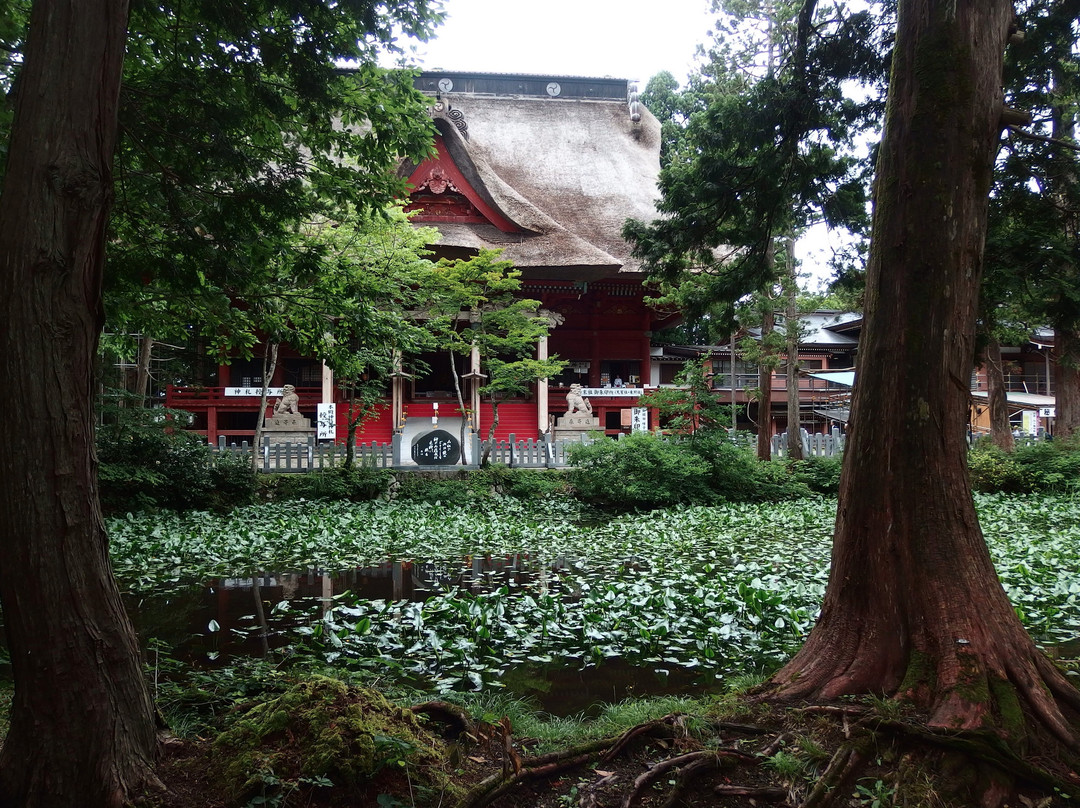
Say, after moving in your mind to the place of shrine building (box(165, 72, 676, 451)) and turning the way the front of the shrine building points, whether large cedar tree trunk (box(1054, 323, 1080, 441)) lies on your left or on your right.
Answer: on your left

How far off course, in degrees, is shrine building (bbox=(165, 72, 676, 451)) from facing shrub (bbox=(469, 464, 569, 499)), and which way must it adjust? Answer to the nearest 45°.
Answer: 0° — it already faces it

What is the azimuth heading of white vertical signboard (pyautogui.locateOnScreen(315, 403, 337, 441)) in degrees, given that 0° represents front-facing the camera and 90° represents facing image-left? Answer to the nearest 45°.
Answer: approximately 0°

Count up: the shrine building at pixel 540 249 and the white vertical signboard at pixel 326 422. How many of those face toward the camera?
2

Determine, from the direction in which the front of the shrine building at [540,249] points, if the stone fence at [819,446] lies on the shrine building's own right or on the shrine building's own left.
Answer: on the shrine building's own left

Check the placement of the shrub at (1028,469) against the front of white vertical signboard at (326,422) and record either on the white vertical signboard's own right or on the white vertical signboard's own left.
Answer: on the white vertical signboard's own left

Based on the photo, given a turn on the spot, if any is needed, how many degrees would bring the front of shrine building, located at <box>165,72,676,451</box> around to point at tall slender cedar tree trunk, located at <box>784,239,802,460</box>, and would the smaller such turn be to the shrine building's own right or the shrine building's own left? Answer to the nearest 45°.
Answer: approximately 45° to the shrine building's own left

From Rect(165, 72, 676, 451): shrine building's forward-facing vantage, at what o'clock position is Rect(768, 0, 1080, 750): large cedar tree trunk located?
The large cedar tree trunk is roughly at 12 o'clock from the shrine building.

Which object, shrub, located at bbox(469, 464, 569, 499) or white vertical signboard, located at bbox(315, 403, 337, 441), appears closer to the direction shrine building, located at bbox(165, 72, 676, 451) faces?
the shrub

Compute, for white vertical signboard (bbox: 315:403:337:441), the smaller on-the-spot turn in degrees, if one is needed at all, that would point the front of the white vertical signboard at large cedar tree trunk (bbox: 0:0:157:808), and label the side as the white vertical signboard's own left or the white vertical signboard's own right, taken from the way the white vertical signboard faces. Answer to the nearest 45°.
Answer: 0° — it already faces it
